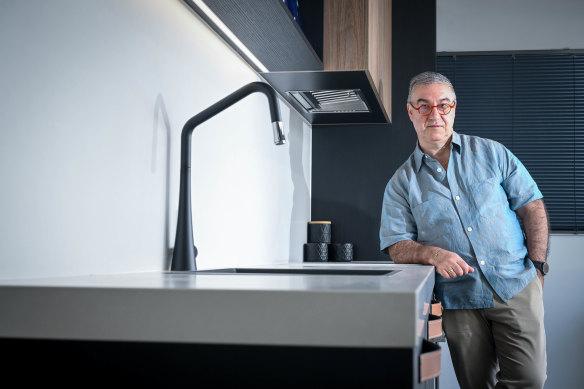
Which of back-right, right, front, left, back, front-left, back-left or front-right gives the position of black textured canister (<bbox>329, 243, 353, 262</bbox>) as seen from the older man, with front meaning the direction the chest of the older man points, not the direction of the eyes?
back-right

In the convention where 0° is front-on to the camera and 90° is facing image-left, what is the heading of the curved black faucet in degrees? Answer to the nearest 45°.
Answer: approximately 270°

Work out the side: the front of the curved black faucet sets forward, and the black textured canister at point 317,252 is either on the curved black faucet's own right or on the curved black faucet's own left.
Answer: on the curved black faucet's own left

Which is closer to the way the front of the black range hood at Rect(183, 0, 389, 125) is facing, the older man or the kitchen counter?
the older man

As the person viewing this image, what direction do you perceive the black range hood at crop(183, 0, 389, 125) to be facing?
facing to the right of the viewer

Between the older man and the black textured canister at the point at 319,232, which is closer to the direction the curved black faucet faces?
the older man
